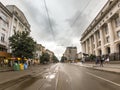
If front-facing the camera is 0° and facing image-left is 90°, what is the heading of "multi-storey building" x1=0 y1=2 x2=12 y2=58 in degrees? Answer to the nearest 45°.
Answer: approximately 270°

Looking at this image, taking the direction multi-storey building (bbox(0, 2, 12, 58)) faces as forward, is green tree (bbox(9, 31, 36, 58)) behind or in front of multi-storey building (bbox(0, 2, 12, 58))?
in front
